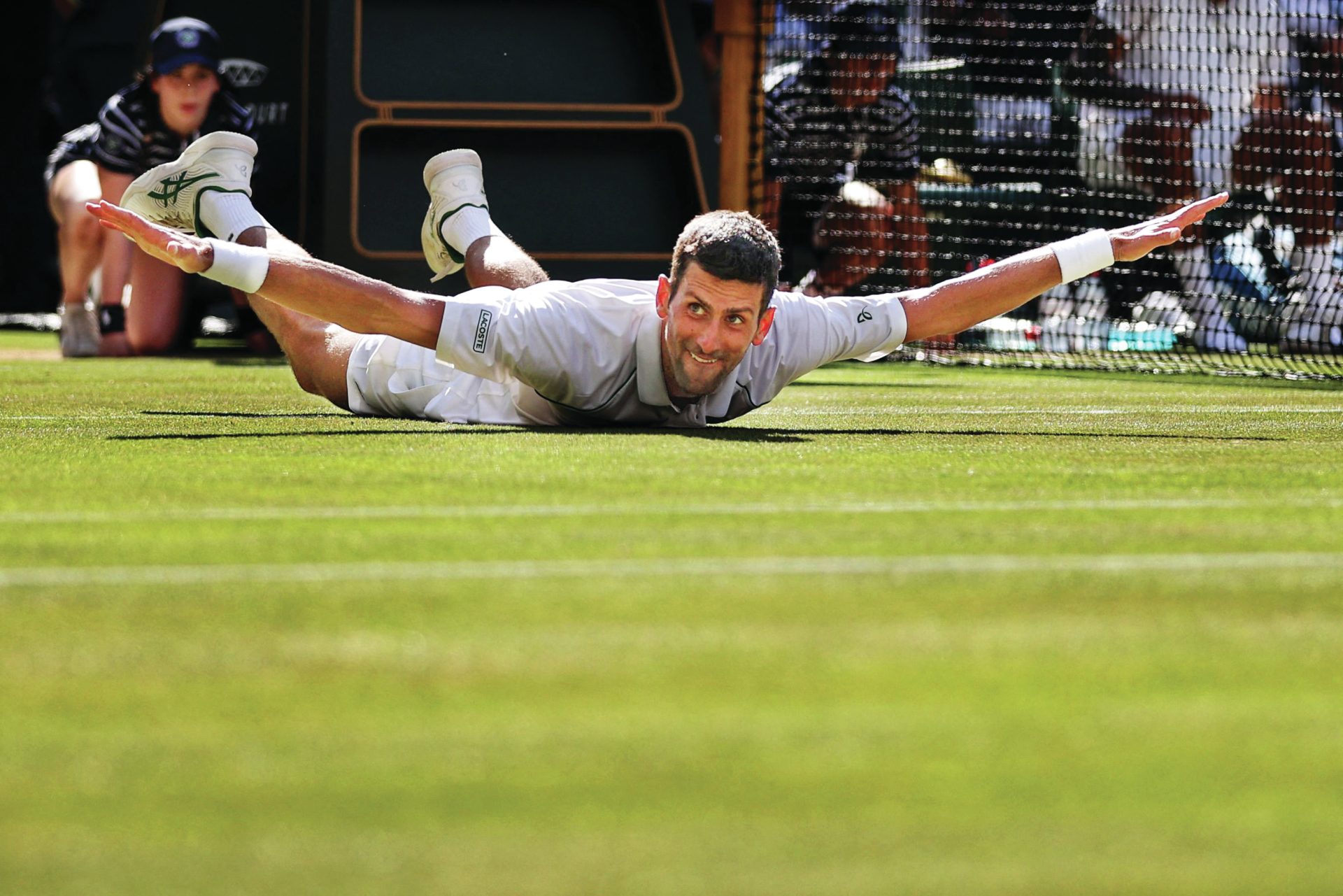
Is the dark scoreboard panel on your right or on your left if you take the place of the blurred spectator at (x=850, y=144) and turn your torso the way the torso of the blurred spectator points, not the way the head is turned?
on your right

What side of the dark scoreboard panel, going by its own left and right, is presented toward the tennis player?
front

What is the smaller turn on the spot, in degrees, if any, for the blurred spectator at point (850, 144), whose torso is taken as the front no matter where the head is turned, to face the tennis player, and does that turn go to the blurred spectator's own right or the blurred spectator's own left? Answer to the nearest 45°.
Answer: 0° — they already face them

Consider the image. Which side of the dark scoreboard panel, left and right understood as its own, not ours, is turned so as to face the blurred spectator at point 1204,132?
left

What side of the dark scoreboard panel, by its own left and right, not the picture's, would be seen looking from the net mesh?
left

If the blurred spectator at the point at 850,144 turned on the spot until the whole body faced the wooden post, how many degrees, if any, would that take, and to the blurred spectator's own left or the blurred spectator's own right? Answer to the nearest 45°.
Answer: approximately 45° to the blurred spectator's own right

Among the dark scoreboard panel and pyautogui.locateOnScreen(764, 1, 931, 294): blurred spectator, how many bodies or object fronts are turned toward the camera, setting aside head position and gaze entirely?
2

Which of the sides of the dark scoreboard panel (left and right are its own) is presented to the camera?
front
